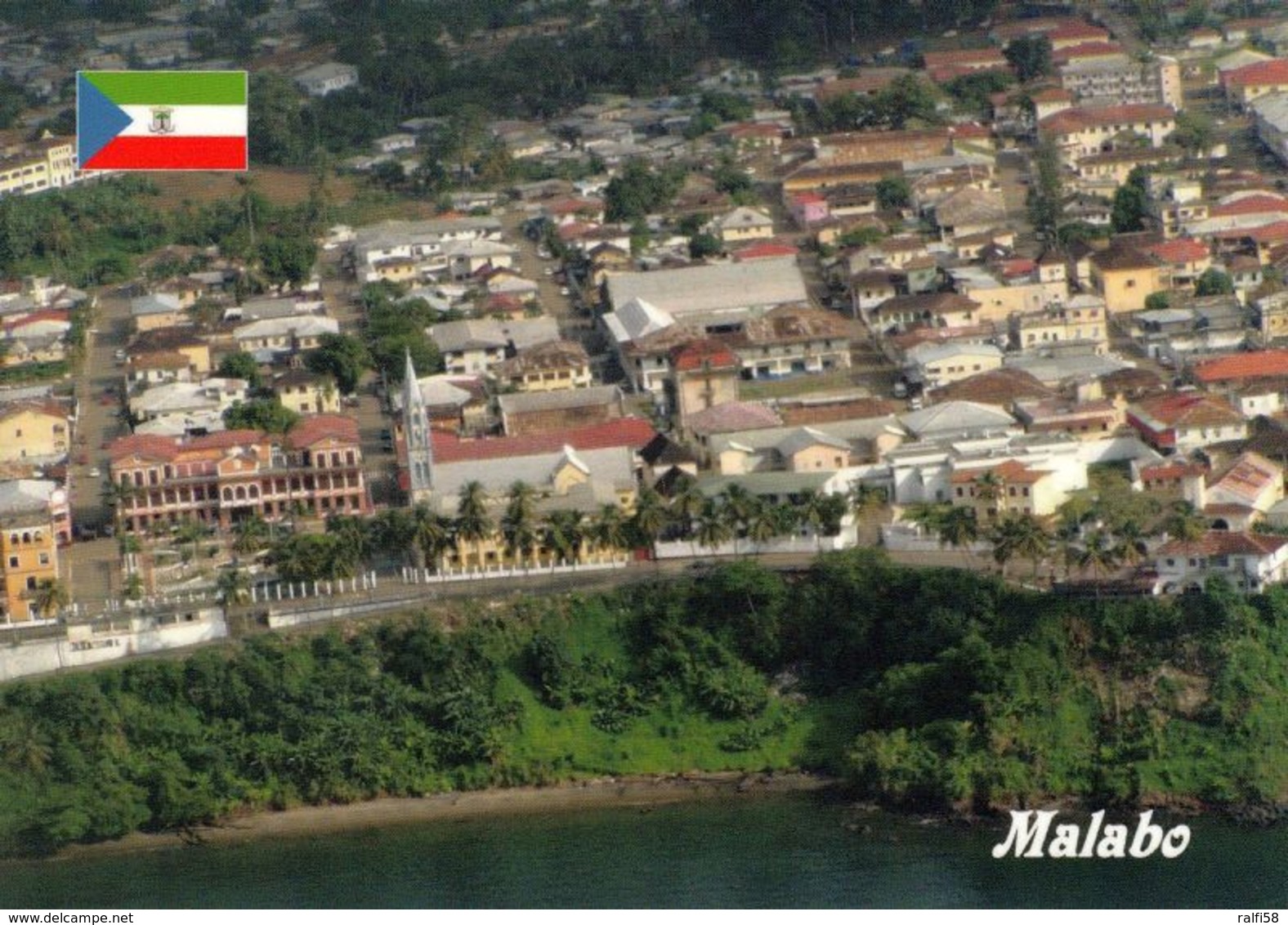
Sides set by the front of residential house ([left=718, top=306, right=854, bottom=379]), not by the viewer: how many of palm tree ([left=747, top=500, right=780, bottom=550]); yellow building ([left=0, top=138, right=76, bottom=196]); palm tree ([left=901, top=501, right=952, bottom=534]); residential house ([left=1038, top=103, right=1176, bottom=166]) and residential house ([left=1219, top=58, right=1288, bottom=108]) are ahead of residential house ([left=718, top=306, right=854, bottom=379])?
2

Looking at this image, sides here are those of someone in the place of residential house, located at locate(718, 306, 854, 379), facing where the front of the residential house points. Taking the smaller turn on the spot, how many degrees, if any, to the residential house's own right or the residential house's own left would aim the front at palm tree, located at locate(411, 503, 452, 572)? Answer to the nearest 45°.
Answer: approximately 45° to the residential house's own right

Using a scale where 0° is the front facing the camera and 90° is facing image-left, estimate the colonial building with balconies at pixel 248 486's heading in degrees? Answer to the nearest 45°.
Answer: approximately 0°

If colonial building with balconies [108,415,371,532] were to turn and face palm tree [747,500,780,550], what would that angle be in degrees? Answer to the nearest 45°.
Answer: approximately 45° to its left

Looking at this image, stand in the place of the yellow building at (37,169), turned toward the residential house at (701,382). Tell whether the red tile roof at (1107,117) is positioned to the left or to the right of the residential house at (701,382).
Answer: left

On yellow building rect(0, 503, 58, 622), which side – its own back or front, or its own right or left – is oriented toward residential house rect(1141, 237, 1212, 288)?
left

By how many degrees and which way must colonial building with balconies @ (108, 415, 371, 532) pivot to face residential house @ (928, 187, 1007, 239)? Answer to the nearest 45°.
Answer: approximately 135° to its left
